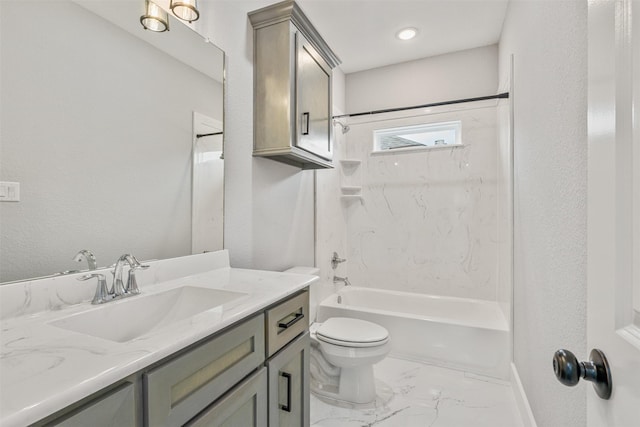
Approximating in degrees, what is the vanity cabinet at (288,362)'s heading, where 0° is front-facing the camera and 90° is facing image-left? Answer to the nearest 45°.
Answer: approximately 315°

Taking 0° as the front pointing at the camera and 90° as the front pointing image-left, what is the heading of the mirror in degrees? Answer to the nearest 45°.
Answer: approximately 315°

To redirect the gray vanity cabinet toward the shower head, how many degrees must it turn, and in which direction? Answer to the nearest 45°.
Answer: approximately 90° to its left

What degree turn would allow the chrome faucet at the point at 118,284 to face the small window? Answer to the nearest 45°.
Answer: approximately 45° to its left

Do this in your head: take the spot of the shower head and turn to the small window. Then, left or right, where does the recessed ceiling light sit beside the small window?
right

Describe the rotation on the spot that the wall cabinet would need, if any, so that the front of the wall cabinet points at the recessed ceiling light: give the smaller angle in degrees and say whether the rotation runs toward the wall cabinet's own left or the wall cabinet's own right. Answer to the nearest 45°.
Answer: approximately 90° to the wall cabinet's own left

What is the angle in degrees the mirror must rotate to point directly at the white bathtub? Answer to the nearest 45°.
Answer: approximately 45° to its left

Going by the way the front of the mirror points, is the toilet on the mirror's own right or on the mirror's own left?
on the mirror's own left
